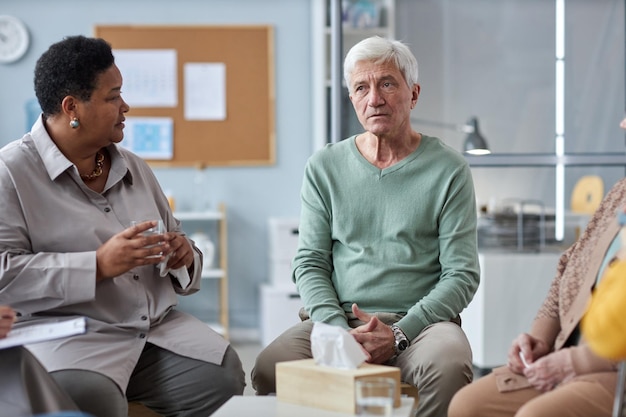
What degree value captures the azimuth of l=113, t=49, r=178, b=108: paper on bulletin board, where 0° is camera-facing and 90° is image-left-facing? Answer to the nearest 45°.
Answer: approximately 0°

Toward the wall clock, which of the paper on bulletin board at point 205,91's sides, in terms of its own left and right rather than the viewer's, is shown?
right

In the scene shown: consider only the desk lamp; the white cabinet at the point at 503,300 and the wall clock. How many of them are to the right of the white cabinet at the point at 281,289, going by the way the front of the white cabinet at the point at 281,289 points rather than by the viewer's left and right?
1

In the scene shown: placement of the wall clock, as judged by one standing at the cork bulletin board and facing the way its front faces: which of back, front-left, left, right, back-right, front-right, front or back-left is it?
right

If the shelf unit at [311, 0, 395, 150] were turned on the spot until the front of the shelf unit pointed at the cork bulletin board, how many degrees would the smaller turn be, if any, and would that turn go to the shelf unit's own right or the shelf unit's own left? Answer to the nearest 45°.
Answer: approximately 135° to the shelf unit's own right

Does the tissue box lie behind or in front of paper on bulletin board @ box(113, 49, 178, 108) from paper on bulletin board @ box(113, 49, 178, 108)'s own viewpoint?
in front
